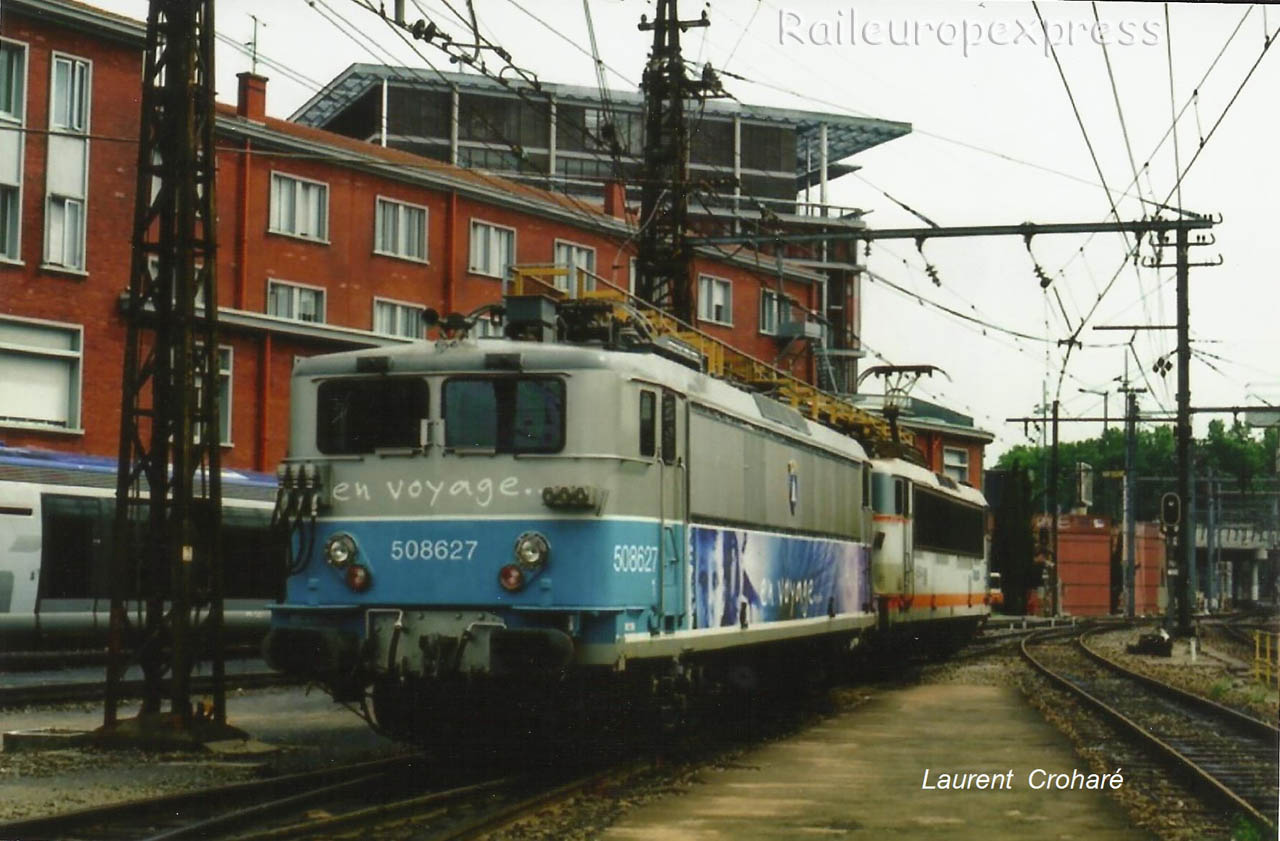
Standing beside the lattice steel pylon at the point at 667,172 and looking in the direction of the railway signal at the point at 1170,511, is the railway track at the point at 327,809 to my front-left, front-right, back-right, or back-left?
back-right

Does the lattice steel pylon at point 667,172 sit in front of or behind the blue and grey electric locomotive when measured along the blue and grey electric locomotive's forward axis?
behind

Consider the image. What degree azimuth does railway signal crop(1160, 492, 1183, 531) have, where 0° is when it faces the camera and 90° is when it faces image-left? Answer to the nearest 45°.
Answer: approximately 0°

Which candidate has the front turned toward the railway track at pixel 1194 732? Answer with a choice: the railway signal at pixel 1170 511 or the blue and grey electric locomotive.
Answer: the railway signal

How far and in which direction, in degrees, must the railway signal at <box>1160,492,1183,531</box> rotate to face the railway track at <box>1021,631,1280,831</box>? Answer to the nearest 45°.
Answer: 0° — it already faces it

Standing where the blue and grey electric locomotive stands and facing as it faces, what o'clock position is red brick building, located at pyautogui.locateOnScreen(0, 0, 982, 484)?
The red brick building is roughly at 4 o'clock from the blue and grey electric locomotive.

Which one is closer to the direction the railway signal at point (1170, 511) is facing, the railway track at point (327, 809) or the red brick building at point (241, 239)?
the railway track

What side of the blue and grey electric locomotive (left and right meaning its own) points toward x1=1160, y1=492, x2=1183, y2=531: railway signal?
back

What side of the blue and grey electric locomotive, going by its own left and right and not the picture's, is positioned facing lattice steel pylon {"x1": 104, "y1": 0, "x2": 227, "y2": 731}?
front

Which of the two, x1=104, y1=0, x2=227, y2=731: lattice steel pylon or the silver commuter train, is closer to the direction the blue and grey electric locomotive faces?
the lattice steel pylon

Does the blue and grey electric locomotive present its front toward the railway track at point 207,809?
yes

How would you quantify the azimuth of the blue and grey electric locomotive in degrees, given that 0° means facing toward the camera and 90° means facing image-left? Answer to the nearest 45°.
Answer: approximately 45°
